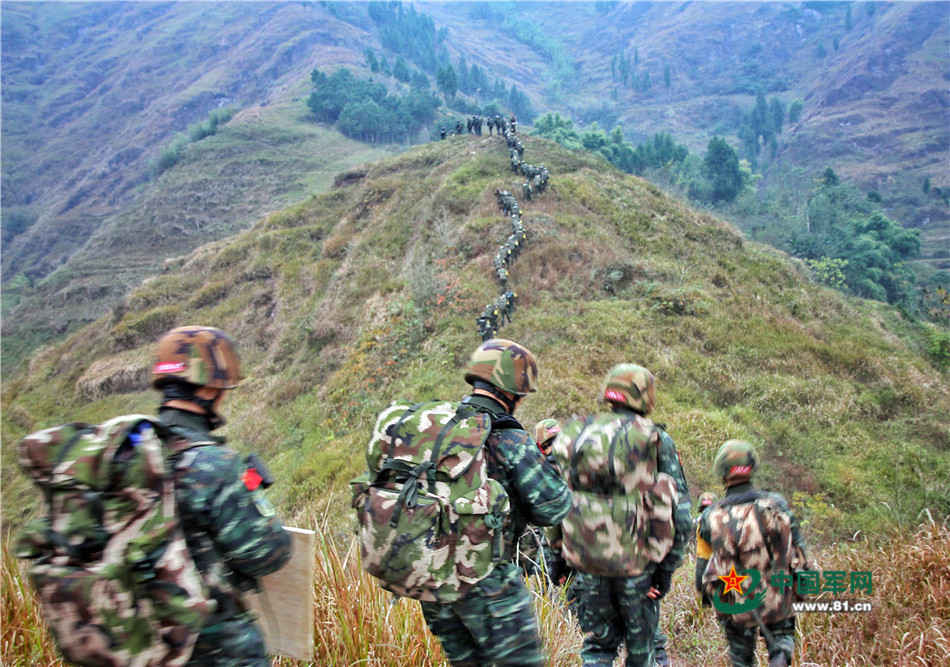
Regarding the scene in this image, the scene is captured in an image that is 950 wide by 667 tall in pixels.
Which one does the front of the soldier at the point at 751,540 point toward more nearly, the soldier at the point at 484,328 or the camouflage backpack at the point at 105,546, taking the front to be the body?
the soldier

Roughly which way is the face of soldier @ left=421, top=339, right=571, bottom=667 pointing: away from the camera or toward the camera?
away from the camera

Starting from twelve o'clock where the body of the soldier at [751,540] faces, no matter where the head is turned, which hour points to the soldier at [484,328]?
the soldier at [484,328] is roughly at 11 o'clock from the soldier at [751,540].

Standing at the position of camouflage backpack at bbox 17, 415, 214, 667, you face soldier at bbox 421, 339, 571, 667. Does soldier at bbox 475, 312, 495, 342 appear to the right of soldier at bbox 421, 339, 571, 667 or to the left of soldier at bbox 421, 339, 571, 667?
left

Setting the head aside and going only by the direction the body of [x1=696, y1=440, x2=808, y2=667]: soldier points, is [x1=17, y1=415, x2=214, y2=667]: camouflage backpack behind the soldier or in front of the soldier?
behind

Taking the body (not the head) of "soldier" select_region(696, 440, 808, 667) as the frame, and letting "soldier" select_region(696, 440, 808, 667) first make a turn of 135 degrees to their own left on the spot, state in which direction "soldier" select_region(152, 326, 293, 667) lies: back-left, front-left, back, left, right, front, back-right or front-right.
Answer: front

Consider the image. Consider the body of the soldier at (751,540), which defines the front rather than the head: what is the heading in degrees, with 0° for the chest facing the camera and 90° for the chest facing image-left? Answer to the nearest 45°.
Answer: approximately 180°

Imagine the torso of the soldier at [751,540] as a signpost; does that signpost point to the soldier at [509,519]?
no

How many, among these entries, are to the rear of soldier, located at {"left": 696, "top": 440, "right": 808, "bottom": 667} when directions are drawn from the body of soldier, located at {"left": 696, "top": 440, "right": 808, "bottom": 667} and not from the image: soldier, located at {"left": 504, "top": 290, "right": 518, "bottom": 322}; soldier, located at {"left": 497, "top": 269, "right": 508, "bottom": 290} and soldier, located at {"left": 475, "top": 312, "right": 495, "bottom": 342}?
0

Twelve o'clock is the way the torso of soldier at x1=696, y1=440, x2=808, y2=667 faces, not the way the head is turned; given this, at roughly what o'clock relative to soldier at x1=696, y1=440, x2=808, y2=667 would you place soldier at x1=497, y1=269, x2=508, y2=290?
soldier at x1=497, y1=269, x2=508, y2=290 is roughly at 11 o'clock from soldier at x1=696, y1=440, x2=808, y2=667.

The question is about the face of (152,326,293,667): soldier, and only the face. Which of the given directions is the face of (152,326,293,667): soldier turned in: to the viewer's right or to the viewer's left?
to the viewer's right

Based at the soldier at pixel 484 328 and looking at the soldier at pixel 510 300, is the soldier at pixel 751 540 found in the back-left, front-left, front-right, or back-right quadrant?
back-right

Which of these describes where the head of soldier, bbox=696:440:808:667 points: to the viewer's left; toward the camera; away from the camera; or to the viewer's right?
away from the camera

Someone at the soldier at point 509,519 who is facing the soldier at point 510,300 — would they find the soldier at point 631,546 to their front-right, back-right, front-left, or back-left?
front-right

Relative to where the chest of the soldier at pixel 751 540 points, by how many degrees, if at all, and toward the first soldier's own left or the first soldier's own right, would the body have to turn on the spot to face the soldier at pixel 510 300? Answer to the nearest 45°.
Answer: approximately 45° to the first soldier's own left

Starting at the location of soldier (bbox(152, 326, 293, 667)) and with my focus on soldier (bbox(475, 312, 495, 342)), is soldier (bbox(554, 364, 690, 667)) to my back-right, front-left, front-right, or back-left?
front-right
